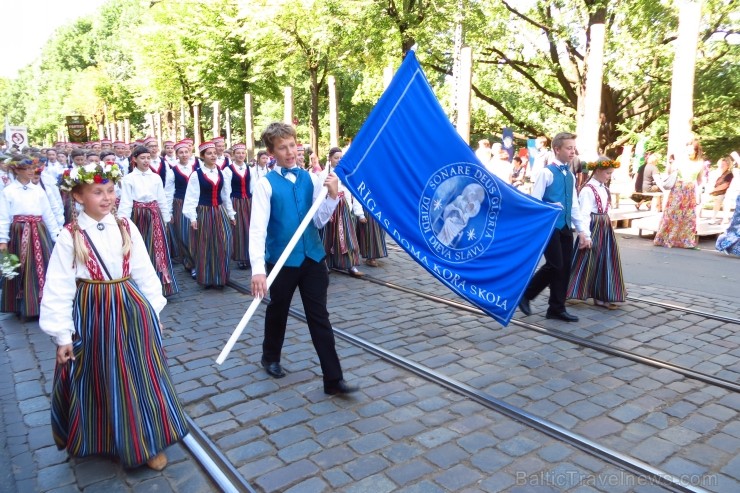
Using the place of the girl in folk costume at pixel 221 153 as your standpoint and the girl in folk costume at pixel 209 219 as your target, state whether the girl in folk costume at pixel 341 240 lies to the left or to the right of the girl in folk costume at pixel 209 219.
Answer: left

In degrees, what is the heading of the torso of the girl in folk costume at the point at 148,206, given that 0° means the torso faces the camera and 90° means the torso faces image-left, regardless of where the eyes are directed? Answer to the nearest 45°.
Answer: approximately 315°

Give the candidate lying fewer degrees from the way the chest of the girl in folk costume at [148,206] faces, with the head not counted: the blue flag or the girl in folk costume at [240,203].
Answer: the blue flag

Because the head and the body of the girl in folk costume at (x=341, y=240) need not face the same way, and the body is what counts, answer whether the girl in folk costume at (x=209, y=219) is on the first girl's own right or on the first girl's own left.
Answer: on the first girl's own right

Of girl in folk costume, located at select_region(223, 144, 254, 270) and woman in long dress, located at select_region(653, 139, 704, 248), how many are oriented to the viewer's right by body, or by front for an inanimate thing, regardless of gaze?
0

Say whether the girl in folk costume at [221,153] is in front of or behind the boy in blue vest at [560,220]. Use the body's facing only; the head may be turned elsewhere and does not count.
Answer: behind

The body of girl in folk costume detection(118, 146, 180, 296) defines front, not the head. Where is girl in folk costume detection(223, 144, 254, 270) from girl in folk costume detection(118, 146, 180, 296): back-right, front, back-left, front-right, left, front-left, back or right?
left

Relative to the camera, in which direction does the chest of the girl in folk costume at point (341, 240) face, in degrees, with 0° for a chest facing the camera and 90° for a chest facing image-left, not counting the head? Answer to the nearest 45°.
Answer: approximately 315°

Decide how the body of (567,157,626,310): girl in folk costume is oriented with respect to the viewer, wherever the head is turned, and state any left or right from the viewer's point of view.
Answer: facing the viewer and to the right of the viewer
